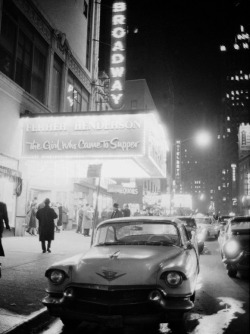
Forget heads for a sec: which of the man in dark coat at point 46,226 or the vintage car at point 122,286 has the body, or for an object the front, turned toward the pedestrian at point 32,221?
the man in dark coat

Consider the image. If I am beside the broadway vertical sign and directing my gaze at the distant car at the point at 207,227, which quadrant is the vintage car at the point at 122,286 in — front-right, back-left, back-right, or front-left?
back-right

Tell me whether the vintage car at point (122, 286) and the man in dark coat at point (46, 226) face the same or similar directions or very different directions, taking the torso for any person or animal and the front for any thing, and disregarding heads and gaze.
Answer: very different directions

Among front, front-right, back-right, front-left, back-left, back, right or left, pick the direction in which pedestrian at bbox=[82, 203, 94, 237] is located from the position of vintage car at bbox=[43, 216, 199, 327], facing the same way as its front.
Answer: back

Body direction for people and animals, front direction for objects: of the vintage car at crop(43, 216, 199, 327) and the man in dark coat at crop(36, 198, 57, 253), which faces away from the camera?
the man in dark coat

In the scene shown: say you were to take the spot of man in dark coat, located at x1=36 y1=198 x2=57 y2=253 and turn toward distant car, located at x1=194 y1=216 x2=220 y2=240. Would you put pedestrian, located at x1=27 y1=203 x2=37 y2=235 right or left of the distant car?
left

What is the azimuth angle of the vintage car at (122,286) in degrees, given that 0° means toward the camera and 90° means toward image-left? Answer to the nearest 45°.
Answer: approximately 0°

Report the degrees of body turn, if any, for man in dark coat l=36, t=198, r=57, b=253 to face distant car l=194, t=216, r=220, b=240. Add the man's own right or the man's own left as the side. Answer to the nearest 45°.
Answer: approximately 45° to the man's own right

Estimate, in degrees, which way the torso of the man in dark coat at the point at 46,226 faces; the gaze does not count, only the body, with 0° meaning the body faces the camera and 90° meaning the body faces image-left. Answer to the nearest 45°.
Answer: approximately 180°

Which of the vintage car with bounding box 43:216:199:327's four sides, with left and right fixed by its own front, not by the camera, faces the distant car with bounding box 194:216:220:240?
back

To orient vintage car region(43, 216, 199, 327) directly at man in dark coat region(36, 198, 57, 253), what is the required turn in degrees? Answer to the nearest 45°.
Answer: approximately 180°
